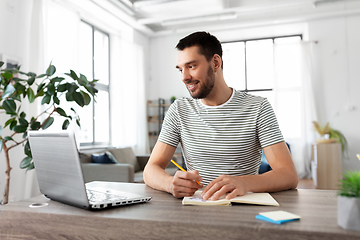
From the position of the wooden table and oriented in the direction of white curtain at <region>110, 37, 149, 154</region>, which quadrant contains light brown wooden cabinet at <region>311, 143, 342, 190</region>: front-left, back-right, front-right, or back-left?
front-right

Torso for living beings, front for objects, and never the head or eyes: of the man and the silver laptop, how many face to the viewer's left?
0

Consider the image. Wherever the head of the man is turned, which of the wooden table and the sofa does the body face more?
the wooden table

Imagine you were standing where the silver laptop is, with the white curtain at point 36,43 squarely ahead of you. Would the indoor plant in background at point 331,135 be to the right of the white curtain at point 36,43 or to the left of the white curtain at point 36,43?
right

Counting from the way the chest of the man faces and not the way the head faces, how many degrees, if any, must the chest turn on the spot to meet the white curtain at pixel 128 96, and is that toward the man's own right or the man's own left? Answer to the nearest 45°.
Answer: approximately 180°

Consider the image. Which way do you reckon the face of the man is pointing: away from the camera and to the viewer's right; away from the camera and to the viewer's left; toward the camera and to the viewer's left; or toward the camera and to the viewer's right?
toward the camera and to the viewer's left

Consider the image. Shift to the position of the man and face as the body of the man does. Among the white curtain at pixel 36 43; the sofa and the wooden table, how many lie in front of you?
1

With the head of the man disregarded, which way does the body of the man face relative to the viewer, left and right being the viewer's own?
facing the viewer

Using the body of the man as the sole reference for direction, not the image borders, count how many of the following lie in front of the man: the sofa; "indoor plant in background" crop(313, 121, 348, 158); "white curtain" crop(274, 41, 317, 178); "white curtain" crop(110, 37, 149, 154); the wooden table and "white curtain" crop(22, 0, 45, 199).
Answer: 1

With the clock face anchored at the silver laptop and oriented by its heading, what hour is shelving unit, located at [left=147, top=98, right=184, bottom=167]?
The shelving unit is roughly at 11 o'clock from the silver laptop.
